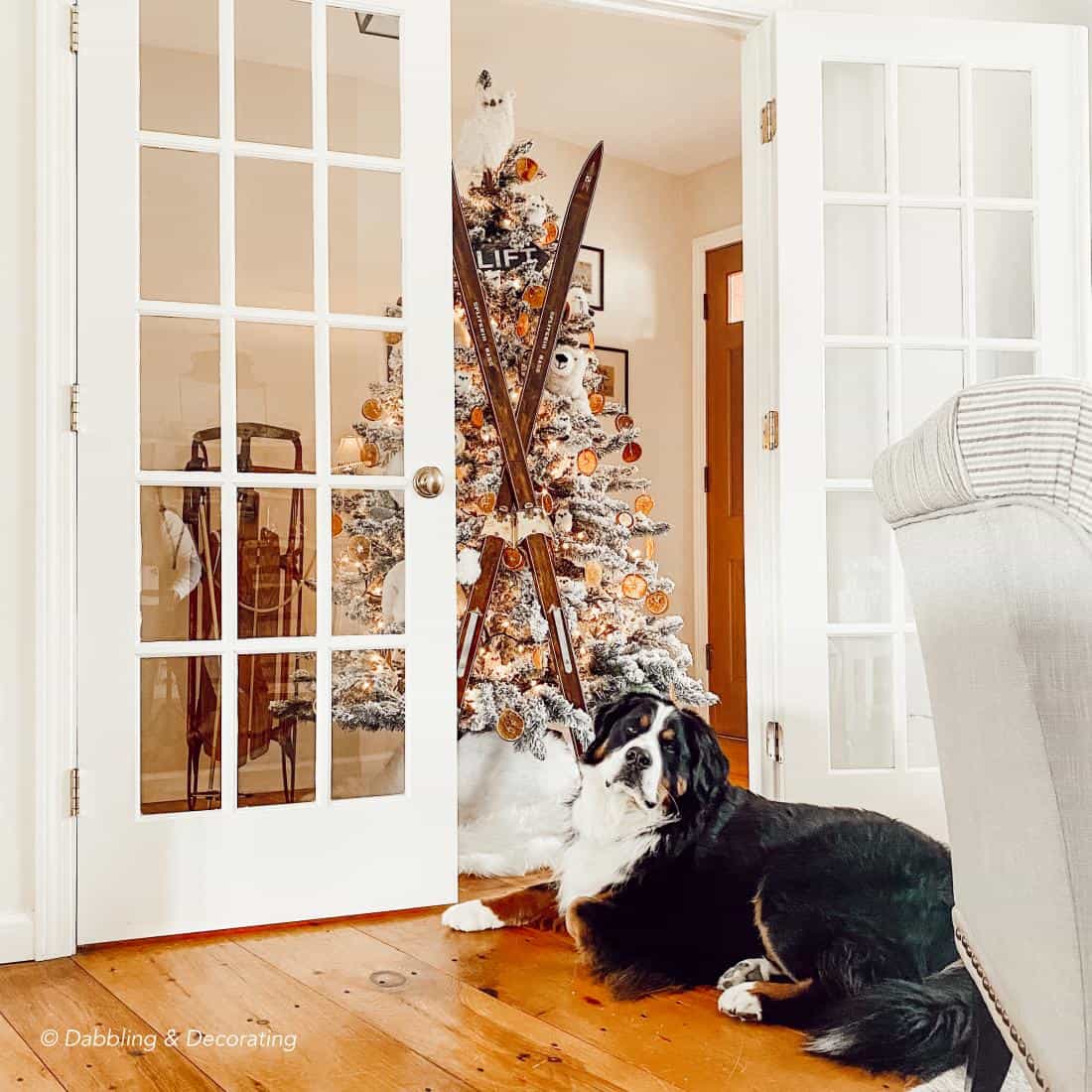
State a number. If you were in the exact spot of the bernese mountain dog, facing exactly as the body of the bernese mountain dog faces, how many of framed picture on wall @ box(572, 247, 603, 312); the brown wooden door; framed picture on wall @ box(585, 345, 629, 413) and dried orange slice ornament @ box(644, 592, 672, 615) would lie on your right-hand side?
4

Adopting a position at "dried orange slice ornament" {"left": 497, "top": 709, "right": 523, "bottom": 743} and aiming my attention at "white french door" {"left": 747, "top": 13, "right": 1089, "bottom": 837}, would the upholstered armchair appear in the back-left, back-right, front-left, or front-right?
front-right

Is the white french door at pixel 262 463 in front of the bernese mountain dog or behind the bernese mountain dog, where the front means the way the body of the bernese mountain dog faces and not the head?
in front

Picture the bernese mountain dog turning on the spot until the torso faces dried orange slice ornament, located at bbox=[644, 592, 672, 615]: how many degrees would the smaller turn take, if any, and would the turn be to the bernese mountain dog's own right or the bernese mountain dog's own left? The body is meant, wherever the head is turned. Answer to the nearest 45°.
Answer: approximately 90° to the bernese mountain dog's own right

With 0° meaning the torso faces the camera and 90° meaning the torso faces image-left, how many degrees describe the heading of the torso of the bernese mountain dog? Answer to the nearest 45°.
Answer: approximately 90°

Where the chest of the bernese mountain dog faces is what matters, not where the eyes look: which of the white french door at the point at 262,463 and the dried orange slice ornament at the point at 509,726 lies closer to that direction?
the white french door

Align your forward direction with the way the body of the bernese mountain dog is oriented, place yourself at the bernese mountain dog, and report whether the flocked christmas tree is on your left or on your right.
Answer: on your right

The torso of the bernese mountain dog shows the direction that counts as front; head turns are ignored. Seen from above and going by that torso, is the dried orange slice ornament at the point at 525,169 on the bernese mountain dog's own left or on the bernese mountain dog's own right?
on the bernese mountain dog's own right

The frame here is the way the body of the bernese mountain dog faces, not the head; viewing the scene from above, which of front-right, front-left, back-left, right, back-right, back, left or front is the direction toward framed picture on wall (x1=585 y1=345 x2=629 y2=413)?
right

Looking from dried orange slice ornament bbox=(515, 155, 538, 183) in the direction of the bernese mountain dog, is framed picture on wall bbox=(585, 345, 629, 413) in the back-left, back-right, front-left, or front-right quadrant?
back-left
